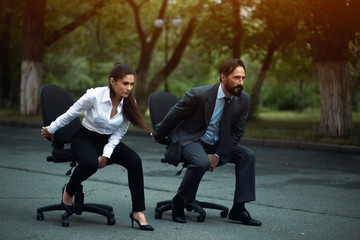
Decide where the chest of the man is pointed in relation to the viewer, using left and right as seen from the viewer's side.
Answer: facing the viewer and to the right of the viewer

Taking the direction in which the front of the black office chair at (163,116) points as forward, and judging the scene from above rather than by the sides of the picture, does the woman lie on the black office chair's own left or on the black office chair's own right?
on the black office chair's own right

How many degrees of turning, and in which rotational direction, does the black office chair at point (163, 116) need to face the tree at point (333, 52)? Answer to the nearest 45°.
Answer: approximately 90° to its left

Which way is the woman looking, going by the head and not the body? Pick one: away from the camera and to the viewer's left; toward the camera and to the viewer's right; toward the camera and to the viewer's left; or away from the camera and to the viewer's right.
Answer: toward the camera and to the viewer's right

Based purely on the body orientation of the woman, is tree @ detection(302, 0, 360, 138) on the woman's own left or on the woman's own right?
on the woman's own left

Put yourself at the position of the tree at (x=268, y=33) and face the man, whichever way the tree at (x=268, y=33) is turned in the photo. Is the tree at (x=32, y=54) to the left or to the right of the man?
right

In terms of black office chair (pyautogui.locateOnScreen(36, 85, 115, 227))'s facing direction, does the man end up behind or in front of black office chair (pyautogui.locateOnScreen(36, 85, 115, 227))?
in front

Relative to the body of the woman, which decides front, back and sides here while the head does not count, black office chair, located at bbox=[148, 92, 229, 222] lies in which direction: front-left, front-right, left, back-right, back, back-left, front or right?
left

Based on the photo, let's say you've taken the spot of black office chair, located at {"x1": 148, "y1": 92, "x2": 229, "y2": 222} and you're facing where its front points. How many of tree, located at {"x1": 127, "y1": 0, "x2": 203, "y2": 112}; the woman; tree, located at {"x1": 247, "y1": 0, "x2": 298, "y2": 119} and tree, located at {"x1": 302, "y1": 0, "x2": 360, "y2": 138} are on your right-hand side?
1

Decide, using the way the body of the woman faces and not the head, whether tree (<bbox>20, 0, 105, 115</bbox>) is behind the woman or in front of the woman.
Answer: behind
